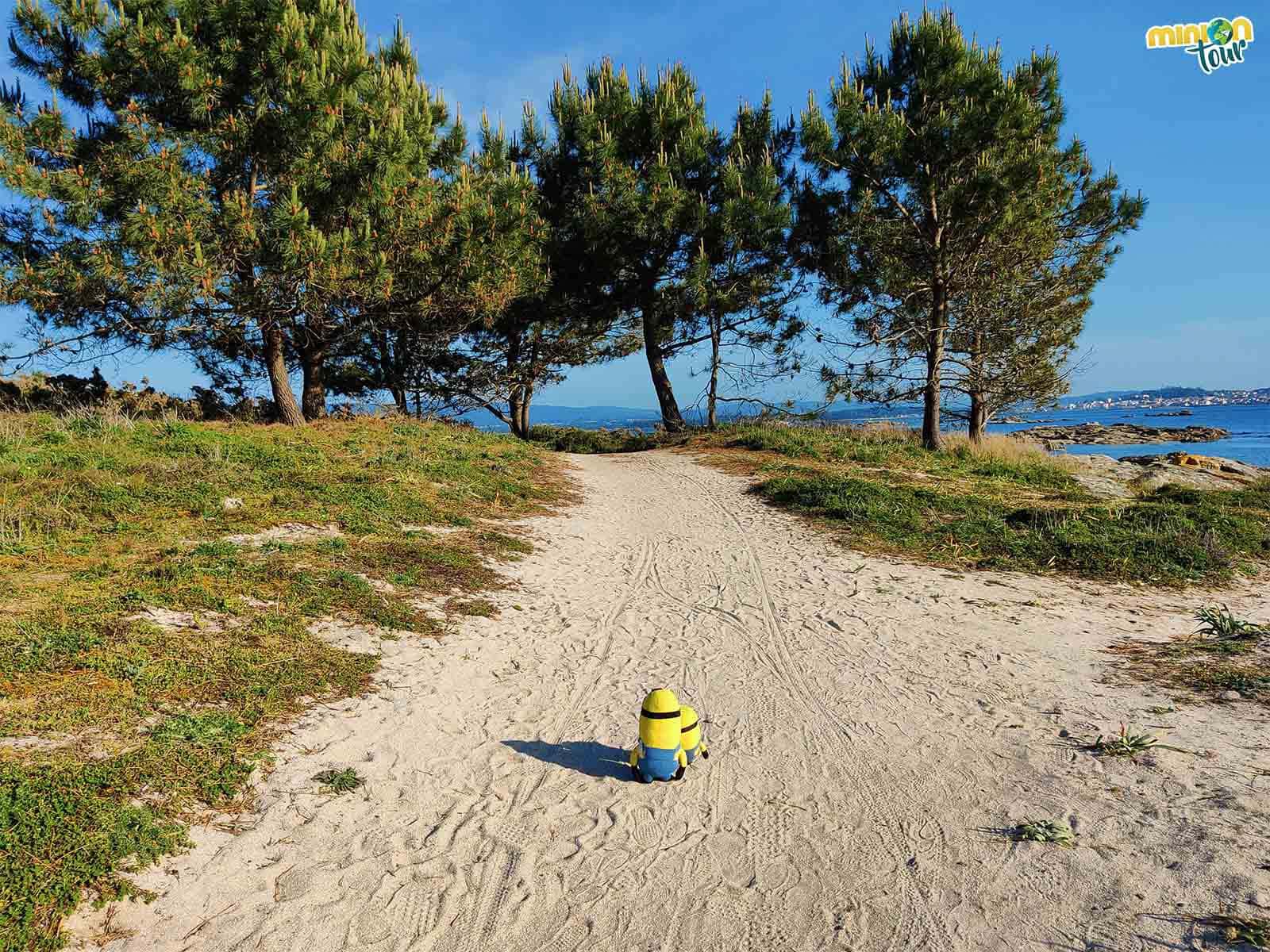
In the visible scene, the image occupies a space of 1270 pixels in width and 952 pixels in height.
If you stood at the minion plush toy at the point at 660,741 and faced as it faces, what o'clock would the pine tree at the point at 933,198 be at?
The pine tree is roughly at 1 o'clock from the minion plush toy.

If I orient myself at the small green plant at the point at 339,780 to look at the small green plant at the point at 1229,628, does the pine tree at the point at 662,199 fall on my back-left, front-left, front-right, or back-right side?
front-left

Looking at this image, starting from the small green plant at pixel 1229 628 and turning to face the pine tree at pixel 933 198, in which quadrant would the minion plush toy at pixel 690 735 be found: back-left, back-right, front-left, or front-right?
back-left

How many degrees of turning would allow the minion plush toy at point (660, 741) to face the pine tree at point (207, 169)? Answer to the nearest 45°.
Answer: approximately 45° to its left

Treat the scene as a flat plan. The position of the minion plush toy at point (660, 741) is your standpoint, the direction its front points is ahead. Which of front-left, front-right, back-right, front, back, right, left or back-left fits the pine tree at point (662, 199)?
front

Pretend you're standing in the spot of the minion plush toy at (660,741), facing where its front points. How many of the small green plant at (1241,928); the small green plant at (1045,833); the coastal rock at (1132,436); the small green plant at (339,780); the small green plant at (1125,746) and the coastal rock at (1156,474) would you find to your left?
1

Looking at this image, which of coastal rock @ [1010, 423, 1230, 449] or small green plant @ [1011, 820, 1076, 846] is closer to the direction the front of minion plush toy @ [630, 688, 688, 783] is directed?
the coastal rock

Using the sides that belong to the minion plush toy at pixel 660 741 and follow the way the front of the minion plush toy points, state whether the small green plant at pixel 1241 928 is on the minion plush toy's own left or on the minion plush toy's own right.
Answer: on the minion plush toy's own right

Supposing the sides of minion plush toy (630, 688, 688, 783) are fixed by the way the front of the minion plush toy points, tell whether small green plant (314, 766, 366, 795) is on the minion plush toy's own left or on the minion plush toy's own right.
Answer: on the minion plush toy's own left

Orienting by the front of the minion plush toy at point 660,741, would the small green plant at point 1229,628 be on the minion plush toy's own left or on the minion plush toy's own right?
on the minion plush toy's own right

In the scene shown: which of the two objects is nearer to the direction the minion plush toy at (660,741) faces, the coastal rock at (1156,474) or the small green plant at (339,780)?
the coastal rock

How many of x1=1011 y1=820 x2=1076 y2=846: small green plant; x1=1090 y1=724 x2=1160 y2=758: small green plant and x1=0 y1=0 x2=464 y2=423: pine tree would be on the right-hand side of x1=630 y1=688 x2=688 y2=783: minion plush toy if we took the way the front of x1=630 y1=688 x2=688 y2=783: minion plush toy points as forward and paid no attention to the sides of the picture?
2

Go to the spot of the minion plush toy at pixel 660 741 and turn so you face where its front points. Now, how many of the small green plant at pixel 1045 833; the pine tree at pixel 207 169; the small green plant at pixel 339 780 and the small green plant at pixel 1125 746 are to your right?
2

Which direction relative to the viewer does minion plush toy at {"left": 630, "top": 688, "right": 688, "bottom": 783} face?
away from the camera

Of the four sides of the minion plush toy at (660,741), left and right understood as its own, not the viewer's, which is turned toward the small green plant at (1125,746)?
right
